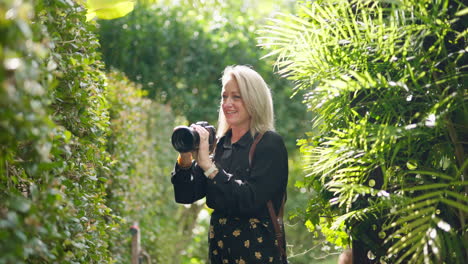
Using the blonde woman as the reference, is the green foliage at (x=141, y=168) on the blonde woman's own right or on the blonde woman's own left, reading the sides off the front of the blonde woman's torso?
on the blonde woman's own right

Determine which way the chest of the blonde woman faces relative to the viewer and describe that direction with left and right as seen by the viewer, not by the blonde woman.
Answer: facing the viewer and to the left of the viewer

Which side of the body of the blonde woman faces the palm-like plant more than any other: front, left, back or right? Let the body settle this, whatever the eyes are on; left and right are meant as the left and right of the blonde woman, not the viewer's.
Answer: left

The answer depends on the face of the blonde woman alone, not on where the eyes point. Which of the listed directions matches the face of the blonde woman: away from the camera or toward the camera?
toward the camera

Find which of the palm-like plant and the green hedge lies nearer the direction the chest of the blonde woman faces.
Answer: the green hedge

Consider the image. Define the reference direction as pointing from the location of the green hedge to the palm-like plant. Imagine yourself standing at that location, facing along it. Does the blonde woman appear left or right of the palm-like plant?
left

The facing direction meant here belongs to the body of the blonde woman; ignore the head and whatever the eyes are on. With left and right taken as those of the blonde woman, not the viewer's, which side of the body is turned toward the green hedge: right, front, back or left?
front
